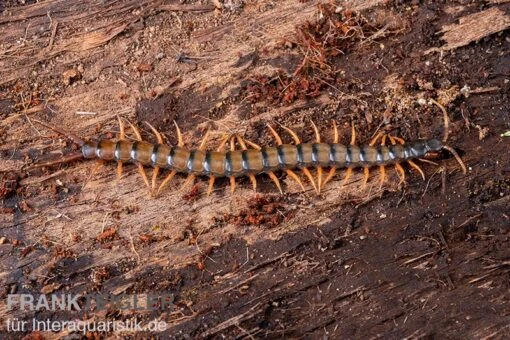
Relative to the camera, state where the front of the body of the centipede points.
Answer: to the viewer's right

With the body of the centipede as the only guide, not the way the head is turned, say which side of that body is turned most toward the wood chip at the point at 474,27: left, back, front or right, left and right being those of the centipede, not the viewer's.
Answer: front
